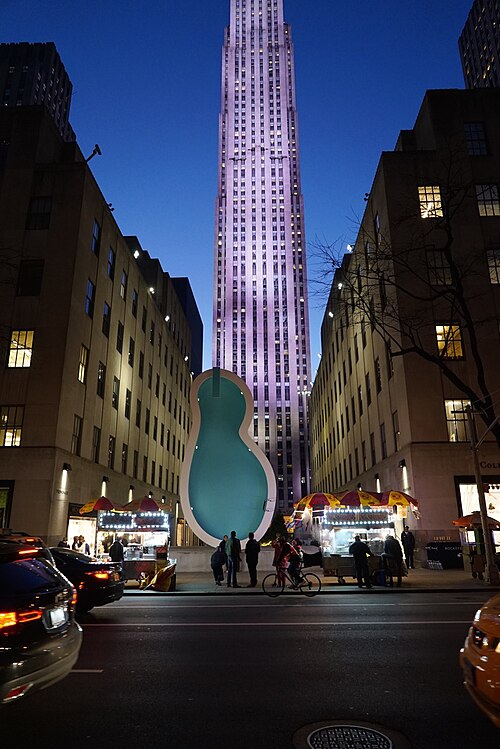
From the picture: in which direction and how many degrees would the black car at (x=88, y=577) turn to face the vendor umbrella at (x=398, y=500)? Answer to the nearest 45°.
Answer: approximately 90° to its right

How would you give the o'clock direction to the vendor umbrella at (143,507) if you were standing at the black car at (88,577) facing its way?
The vendor umbrella is roughly at 2 o'clock from the black car.

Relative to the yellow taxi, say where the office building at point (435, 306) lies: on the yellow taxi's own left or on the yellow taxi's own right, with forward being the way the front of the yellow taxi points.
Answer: on the yellow taxi's own right

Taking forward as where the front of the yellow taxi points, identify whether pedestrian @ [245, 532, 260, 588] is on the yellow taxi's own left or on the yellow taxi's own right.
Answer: on the yellow taxi's own right

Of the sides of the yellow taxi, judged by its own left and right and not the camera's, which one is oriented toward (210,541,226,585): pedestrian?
right

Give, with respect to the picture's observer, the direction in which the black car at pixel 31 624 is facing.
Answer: facing away from the viewer and to the left of the viewer
